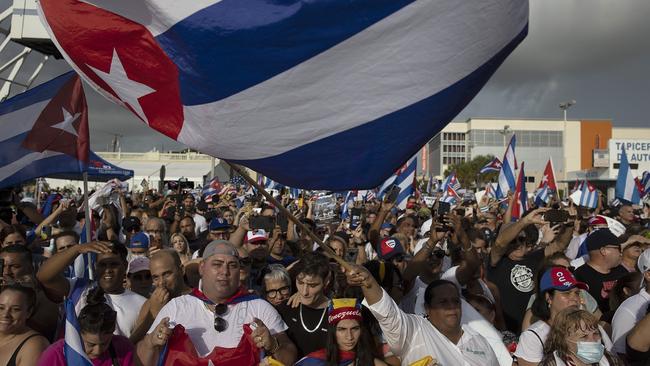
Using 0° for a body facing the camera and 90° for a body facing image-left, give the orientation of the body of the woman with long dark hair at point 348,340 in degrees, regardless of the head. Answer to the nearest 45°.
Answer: approximately 0°

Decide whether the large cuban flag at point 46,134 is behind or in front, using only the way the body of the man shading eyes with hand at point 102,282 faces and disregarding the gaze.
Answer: behind

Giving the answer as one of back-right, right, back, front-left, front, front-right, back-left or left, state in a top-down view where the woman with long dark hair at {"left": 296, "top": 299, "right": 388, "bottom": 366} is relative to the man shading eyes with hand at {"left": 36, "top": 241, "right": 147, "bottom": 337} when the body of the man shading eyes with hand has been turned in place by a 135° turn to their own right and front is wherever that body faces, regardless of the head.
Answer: back

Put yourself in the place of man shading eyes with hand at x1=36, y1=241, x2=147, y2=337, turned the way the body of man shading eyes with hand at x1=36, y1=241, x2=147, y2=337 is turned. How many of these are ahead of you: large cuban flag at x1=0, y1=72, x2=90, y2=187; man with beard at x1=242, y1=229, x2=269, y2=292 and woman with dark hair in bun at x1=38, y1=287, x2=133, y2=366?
1

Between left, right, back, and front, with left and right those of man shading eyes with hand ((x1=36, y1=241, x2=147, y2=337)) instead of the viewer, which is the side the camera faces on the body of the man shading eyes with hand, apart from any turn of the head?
front

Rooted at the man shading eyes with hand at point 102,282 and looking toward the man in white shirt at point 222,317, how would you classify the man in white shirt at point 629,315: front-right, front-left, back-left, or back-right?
front-left

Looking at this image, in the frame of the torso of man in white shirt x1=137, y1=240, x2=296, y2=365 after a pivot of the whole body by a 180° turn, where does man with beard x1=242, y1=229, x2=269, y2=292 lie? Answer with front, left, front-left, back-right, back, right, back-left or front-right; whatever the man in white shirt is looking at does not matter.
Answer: front

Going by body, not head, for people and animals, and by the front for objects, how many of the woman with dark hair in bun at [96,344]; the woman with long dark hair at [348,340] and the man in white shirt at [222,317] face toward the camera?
3

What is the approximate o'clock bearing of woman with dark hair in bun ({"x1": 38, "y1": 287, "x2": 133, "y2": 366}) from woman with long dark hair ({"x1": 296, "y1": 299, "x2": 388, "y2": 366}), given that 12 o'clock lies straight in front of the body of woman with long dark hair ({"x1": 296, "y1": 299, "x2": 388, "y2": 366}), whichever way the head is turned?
woman with dark hair in bun ({"x1": 38, "y1": 287, "x2": 133, "y2": 366}) is roughly at 3 o'clock from woman with long dark hair ({"x1": 296, "y1": 299, "x2": 388, "y2": 366}).

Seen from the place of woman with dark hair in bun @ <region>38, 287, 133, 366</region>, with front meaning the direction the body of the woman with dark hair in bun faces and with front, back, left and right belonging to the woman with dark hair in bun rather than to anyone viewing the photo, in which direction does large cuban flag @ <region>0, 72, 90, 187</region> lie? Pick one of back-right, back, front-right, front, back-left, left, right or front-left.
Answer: back

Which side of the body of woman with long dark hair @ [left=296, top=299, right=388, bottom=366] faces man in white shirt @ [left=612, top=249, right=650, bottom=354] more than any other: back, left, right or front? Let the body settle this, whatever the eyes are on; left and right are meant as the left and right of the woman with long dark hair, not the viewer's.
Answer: left

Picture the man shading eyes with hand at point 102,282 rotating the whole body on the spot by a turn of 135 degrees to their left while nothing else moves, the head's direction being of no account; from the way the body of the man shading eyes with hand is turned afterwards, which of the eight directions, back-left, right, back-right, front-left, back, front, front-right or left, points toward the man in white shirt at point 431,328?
right

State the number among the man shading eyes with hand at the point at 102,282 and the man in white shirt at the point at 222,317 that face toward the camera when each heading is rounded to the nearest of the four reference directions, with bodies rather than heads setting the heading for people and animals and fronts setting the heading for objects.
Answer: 2

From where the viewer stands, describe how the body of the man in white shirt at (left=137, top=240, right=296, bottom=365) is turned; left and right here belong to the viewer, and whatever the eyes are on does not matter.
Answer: facing the viewer
